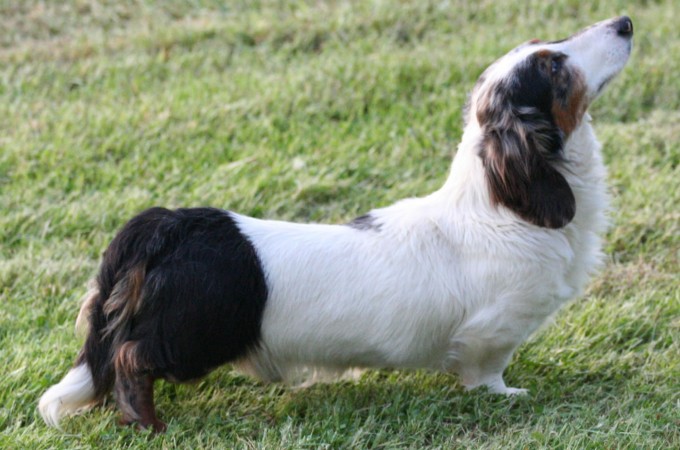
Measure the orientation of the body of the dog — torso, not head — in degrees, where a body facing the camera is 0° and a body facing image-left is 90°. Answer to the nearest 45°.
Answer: approximately 270°
